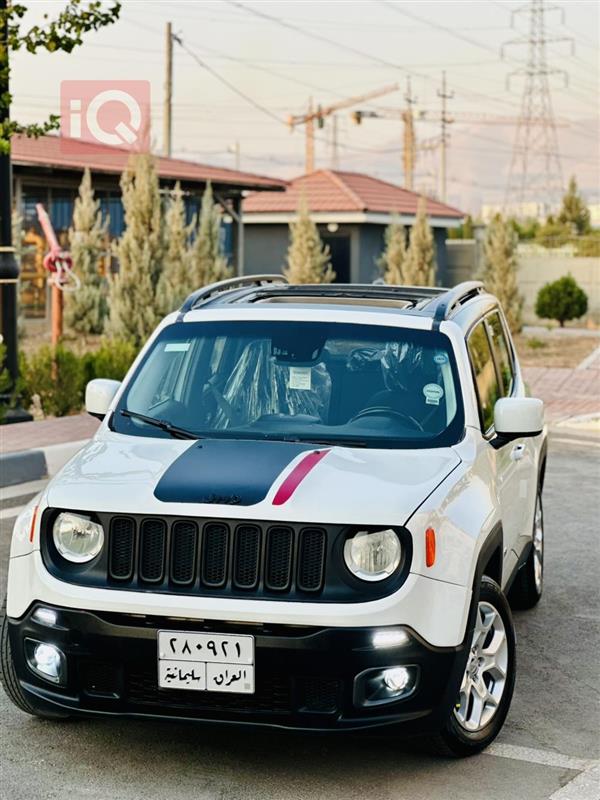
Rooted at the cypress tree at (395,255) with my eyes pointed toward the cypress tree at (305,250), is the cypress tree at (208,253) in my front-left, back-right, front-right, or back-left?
front-left

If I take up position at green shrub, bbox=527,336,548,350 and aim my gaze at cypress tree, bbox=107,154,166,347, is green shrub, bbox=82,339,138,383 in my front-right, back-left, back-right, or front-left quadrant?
front-left

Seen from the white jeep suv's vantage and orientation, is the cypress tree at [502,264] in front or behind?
behind

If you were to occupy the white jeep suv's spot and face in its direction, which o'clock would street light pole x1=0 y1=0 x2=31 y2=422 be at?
The street light pole is roughly at 4 o'clock from the white jeep suv.

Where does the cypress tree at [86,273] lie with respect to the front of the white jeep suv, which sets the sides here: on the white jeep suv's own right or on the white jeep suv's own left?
on the white jeep suv's own right

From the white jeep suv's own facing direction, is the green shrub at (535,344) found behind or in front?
behind

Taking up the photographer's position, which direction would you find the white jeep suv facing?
facing the viewer and to the left of the viewer

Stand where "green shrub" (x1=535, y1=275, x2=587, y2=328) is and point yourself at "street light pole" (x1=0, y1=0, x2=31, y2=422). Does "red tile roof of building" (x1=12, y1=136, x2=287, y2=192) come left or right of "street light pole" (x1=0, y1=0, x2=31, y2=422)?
right

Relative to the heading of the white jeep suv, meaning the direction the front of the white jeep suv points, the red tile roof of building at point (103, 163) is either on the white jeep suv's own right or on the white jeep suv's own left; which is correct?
on the white jeep suv's own right

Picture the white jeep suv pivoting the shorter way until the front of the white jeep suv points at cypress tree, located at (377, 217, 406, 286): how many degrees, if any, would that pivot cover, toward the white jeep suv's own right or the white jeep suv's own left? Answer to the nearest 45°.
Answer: approximately 135° to the white jeep suv's own right
